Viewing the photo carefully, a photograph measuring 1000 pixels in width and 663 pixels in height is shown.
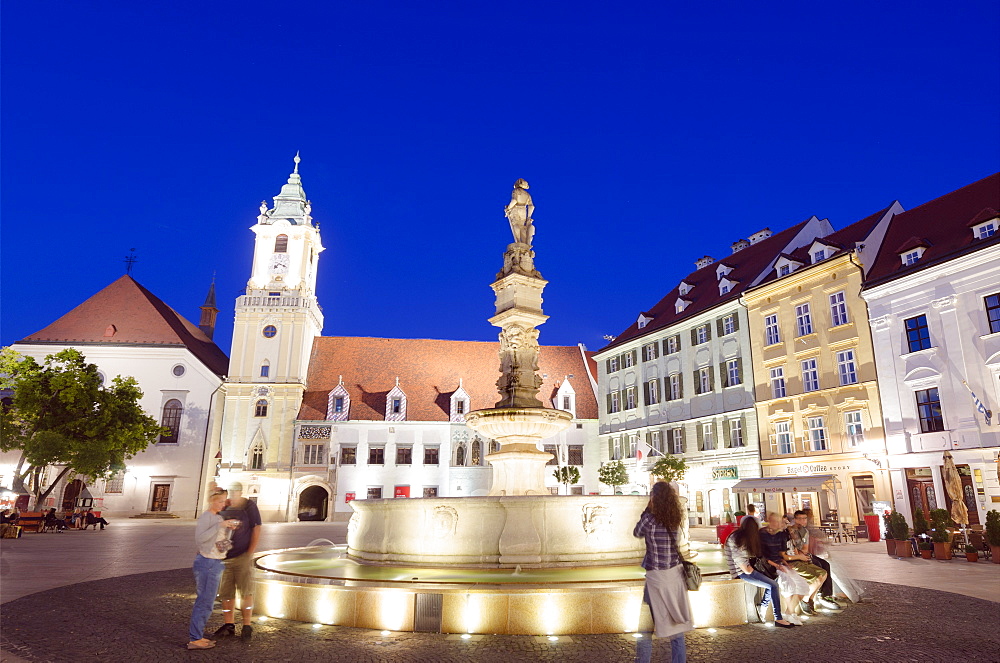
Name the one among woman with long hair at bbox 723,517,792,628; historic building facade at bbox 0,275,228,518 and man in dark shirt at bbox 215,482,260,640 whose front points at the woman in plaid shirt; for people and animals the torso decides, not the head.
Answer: the historic building facade

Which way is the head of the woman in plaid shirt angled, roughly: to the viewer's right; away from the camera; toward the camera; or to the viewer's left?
away from the camera

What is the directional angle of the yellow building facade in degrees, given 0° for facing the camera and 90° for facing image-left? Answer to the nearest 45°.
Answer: approximately 45°

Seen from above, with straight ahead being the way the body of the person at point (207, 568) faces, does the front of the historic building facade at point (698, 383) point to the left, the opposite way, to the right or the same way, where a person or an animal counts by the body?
the opposite way

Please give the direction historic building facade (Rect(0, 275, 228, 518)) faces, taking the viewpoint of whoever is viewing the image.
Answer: facing the viewer

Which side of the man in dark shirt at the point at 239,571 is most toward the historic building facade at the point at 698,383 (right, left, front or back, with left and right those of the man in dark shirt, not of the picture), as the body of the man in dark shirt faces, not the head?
back

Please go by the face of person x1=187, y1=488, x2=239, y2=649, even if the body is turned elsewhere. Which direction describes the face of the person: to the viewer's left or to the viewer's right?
to the viewer's right

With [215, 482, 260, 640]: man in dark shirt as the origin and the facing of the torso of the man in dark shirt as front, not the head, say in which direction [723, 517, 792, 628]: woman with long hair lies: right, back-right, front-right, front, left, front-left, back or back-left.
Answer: back-left

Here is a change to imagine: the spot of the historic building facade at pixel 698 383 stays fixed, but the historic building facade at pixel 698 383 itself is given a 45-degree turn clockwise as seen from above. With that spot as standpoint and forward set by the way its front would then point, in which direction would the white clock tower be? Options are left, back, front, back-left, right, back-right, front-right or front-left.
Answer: front

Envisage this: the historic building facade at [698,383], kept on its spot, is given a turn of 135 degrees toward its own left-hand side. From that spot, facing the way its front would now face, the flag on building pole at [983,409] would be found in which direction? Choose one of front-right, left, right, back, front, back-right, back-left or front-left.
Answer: front-right

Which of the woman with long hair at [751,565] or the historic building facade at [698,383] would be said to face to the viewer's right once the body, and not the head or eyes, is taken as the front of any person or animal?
the woman with long hair

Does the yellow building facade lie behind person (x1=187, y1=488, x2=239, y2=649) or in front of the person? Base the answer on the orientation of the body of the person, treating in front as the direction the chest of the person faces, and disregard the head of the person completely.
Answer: in front

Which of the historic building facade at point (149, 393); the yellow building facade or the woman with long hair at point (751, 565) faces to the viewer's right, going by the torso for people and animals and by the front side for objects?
the woman with long hair

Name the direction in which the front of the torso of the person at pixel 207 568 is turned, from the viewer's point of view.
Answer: to the viewer's right
